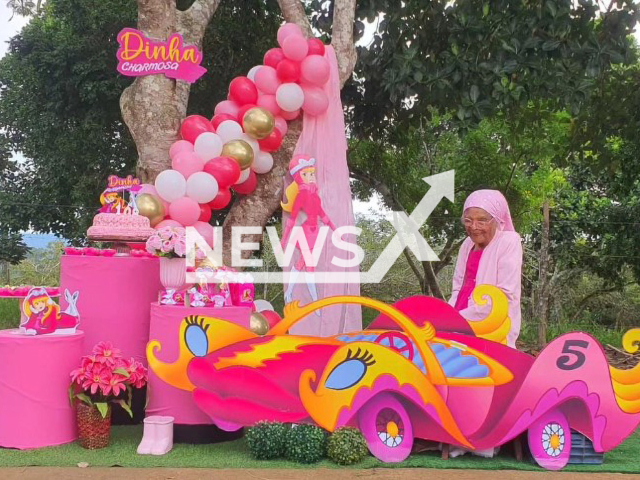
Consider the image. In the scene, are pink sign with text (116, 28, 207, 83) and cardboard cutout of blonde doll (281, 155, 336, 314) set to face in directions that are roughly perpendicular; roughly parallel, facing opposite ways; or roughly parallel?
roughly parallel

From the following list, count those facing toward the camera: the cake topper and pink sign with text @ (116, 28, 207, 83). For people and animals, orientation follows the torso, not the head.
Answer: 2

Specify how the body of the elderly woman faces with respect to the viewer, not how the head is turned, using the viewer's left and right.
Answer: facing the viewer and to the left of the viewer

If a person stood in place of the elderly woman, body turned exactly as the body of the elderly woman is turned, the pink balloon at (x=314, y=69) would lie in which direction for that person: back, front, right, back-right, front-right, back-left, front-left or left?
right

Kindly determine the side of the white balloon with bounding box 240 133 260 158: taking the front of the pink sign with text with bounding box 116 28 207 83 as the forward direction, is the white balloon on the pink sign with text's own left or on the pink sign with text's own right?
on the pink sign with text's own left

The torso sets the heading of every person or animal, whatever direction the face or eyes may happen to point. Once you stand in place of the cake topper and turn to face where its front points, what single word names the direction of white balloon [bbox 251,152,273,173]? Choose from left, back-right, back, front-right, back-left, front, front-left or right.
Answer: back-left

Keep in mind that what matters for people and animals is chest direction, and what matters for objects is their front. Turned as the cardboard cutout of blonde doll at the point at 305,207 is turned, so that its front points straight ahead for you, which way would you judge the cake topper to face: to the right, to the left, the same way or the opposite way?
the same way

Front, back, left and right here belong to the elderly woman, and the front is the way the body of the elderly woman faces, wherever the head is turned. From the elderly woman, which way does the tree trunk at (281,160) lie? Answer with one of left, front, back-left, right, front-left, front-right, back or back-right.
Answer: right

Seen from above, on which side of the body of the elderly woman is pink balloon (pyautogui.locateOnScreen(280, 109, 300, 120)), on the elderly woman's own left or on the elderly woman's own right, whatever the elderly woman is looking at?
on the elderly woman's own right

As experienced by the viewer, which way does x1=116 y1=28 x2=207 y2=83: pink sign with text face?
facing the viewer
